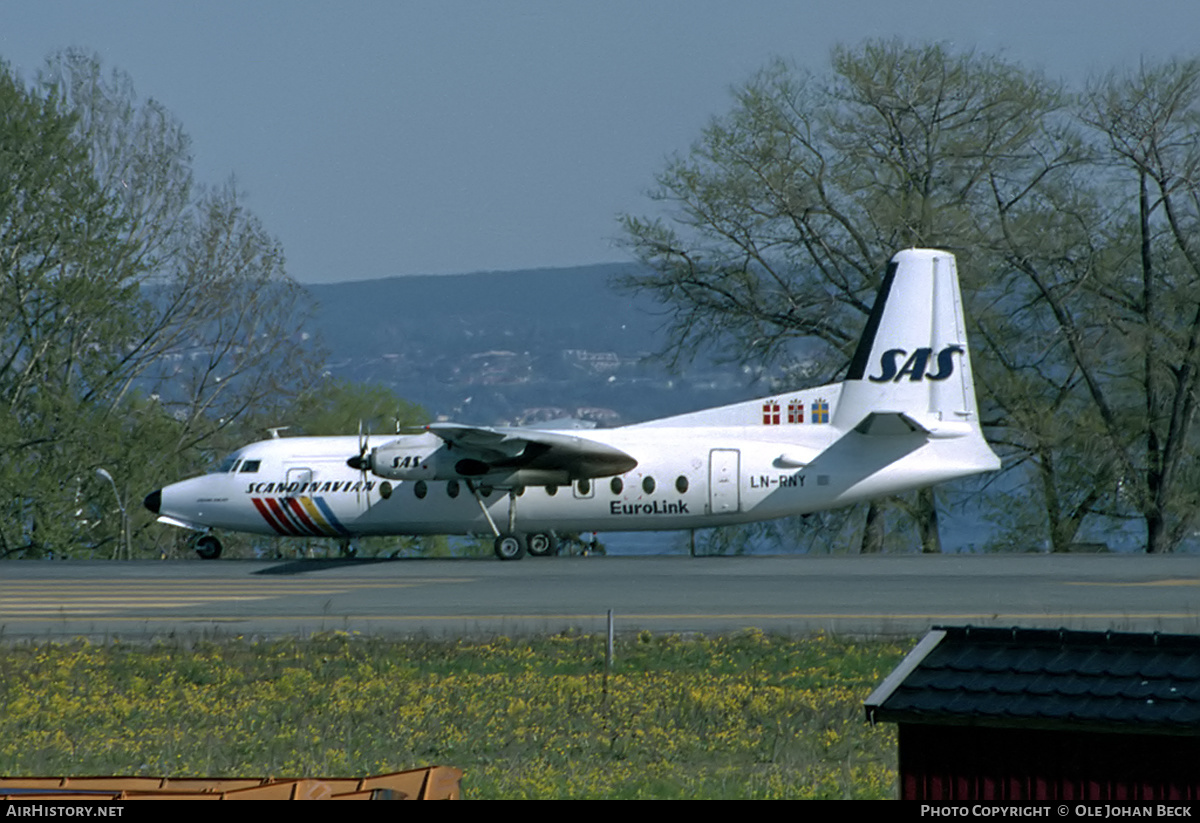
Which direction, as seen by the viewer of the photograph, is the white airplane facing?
facing to the left of the viewer
